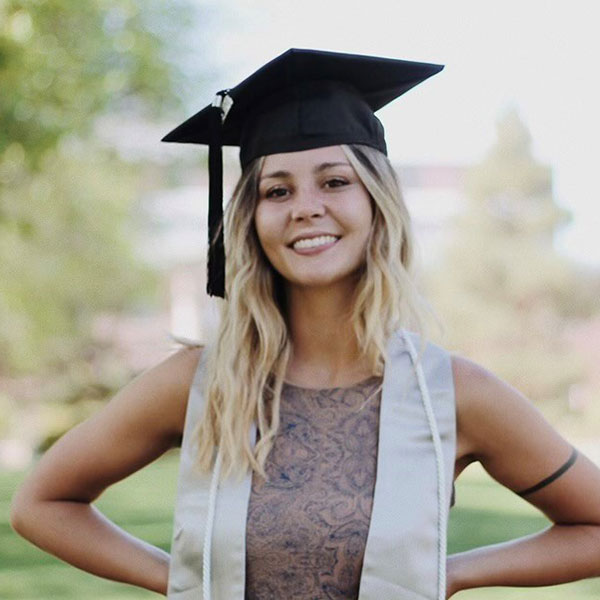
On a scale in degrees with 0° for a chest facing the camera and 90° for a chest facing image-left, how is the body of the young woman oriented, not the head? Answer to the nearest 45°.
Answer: approximately 0°
